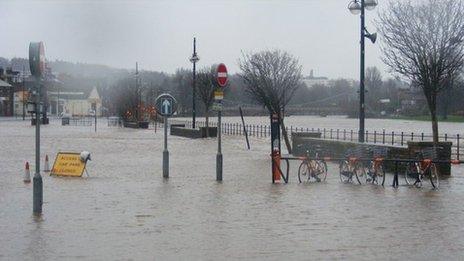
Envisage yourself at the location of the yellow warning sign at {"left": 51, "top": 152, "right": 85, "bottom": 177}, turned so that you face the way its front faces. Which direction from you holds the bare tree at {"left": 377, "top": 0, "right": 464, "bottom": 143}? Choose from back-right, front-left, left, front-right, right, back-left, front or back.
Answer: left

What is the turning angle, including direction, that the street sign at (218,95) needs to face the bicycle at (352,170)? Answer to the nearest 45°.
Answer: approximately 90° to its left

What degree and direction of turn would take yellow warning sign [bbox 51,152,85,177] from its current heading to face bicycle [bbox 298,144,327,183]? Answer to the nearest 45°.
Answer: approximately 45° to its left

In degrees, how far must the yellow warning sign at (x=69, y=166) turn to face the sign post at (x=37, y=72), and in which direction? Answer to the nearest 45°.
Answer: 0° — it already faces it

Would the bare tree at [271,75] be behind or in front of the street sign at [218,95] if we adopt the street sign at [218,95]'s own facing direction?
behind

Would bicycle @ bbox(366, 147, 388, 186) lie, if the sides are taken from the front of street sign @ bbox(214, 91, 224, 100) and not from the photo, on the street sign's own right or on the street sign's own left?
on the street sign's own left

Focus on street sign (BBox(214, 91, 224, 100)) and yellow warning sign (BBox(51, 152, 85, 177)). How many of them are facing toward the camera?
2

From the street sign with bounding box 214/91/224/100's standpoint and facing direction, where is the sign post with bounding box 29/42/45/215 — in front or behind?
in front

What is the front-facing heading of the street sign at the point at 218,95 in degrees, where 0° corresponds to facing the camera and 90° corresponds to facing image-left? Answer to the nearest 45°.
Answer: approximately 0°
